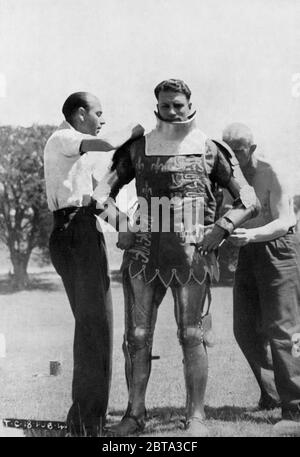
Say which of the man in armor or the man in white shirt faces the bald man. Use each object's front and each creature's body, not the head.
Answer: the man in white shirt

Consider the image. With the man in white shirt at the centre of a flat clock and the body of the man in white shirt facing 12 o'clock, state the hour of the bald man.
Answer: The bald man is roughly at 12 o'clock from the man in white shirt.

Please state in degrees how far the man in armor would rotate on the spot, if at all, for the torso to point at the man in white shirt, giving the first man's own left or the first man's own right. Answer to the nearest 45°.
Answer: approximately 90° to the first man's own right

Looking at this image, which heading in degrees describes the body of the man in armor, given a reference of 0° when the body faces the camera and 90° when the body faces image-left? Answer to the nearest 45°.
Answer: approximately 0°

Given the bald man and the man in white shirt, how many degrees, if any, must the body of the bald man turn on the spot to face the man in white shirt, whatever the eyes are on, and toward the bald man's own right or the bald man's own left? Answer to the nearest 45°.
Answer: approximately 45° to the bald man's own right

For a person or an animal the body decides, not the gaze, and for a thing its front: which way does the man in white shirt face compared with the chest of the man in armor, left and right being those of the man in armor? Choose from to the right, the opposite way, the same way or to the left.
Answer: to the left

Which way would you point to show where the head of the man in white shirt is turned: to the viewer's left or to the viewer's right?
to the viewer's right

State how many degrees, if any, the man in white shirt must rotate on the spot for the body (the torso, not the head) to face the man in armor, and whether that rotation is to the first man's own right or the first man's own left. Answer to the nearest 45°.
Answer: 0° — they already face them

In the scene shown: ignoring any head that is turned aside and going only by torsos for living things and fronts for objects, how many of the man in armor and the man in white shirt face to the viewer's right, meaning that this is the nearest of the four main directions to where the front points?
1

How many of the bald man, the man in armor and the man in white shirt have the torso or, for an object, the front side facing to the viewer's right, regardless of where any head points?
1

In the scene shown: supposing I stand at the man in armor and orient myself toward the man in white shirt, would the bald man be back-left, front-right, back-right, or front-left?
back-right

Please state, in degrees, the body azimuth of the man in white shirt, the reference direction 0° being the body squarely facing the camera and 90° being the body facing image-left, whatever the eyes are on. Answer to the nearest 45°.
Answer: approximately 270°

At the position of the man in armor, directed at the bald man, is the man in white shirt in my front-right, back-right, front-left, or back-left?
back-left

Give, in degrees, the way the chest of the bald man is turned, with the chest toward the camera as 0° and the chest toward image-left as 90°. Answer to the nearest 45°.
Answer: approximately 45°
